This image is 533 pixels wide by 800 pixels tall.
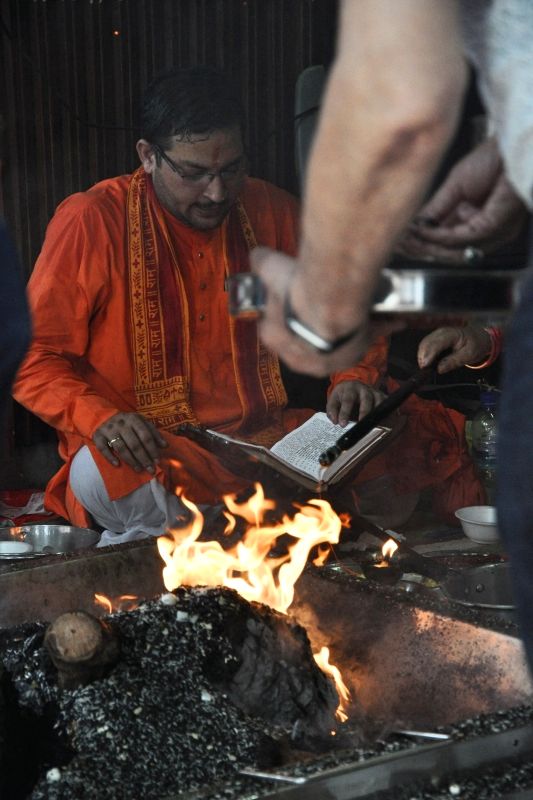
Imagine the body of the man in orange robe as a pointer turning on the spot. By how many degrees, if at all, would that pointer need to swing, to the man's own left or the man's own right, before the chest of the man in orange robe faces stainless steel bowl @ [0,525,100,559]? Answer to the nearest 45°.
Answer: approximately 90° to the man's own right

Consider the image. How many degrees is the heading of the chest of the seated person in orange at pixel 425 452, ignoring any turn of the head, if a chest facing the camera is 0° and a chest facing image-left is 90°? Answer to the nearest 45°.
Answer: approximately 45°

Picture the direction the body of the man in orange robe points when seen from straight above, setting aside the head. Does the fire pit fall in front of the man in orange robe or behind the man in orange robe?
in front

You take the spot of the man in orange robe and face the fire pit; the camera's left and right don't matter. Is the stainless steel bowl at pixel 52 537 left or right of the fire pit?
right

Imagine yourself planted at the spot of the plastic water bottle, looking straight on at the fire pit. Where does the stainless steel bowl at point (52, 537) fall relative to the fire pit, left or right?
right

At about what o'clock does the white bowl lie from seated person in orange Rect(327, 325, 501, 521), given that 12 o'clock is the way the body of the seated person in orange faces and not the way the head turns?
The white bowl is roughly at 10 o'clock from the seated person in orange.

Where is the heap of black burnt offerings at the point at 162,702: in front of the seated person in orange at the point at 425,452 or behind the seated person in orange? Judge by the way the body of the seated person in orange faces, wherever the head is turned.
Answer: in front

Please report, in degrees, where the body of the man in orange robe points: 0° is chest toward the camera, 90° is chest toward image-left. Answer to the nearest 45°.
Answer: approximately 315°

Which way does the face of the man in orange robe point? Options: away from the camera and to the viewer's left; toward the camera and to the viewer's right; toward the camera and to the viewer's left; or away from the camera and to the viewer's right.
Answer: toward the camera and to the viewer's right
